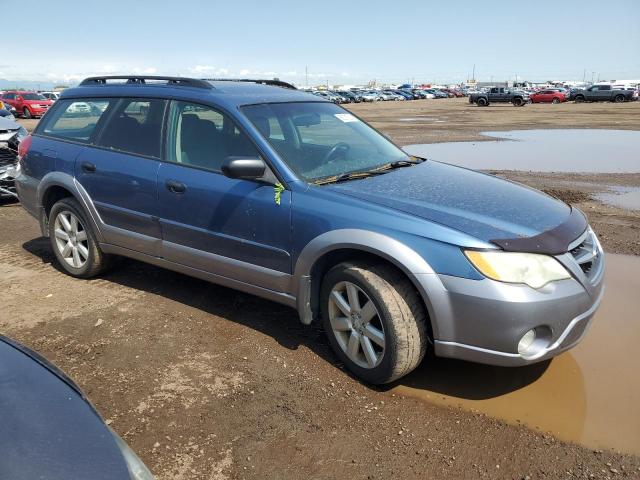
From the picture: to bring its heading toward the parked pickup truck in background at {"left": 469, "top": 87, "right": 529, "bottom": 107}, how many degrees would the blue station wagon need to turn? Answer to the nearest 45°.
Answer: approximately 135° to its left

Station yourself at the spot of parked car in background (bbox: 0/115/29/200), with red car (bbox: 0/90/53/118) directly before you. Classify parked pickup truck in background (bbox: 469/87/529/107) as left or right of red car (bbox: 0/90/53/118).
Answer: right

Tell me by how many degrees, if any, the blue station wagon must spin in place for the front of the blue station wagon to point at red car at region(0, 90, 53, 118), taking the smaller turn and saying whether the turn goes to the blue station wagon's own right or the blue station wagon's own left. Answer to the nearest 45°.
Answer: approximately 180°

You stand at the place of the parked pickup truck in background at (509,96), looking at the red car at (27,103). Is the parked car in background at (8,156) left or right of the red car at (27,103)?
left

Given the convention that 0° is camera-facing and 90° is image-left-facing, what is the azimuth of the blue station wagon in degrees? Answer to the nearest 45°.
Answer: approximately 315°

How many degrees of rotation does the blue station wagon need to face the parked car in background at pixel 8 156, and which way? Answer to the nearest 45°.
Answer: approximately 180°
